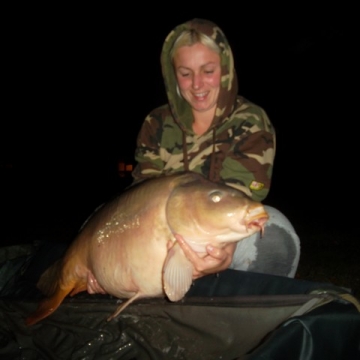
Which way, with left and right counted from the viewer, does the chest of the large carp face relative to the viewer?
facing to the right of the viewer

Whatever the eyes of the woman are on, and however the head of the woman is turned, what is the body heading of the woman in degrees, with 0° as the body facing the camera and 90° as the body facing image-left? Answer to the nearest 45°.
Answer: approximately 0°
